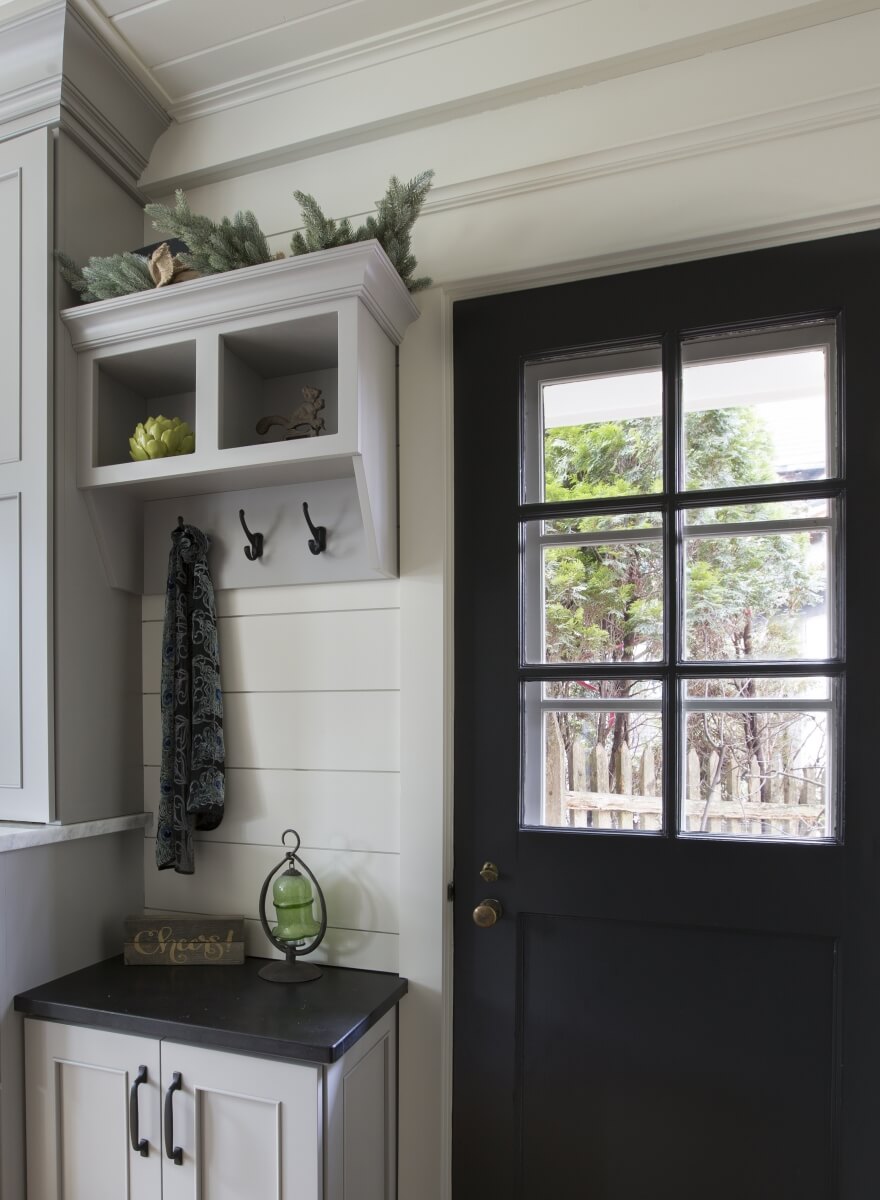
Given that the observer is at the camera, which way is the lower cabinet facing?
facing the viewer and to the left of the viewer

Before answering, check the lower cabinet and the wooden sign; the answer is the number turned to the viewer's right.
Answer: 0

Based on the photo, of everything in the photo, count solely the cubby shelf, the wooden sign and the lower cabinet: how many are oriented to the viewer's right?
0

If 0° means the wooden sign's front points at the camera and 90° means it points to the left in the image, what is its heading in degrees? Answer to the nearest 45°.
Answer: approximately 0°
